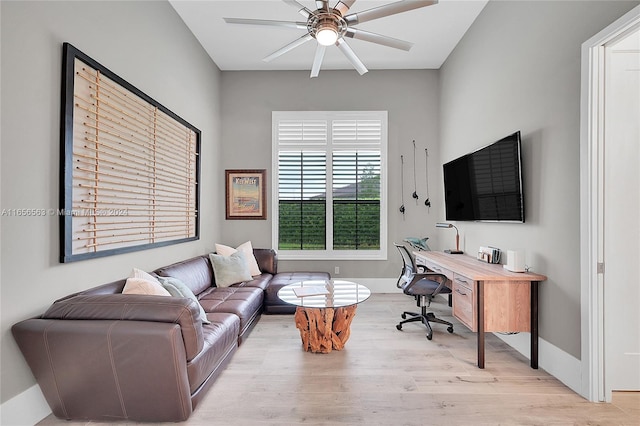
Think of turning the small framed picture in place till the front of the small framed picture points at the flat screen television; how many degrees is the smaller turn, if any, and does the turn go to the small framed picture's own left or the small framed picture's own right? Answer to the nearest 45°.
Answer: approximately 45° to the small framed picture's own left

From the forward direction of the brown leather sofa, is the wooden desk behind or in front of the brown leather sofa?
in front

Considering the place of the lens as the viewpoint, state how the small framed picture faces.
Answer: facing the viewer

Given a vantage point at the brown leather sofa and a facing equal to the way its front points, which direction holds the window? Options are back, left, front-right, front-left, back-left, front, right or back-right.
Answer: front-left

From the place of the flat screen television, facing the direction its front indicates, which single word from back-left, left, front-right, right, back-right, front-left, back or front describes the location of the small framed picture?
front-right

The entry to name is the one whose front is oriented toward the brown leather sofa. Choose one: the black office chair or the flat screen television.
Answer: the flat screen television

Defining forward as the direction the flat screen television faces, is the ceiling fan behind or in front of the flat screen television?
in front

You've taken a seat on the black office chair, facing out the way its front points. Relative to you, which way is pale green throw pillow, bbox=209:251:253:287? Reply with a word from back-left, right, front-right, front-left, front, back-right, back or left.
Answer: back

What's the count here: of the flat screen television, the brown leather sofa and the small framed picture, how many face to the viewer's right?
1

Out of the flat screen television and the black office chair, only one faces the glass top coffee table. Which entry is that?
the flat screen television

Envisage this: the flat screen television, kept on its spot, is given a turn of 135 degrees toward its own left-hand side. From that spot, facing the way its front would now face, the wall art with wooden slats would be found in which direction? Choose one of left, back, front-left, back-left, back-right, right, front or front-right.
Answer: back-right
